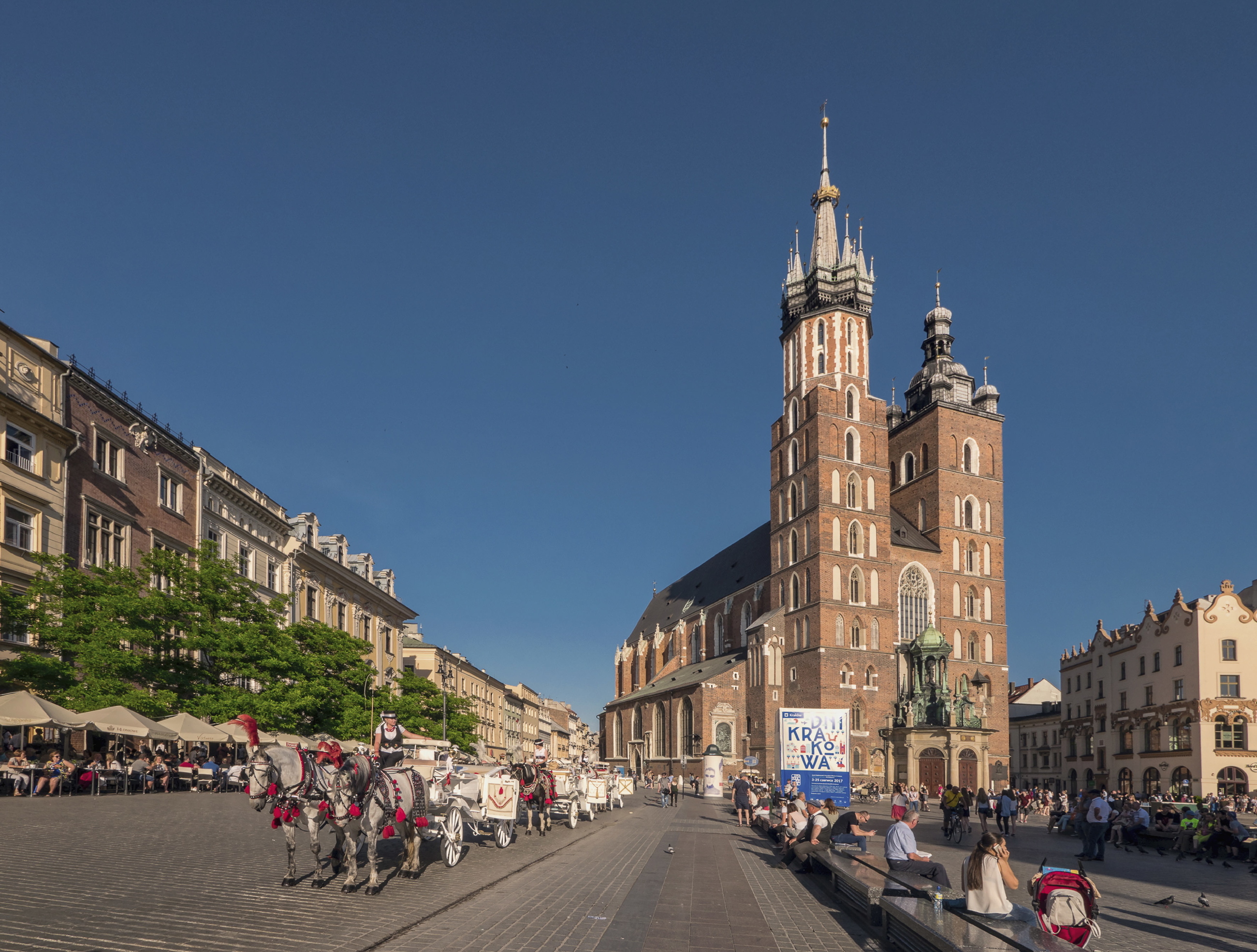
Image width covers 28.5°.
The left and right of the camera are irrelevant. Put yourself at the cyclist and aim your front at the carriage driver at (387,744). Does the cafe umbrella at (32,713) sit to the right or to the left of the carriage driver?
right

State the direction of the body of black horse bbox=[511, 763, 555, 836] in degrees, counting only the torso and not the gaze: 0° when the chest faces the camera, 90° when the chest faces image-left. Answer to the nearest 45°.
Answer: approximately 45°

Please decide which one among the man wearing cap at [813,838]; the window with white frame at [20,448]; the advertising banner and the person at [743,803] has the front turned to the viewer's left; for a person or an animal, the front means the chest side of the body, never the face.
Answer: the man wearing cap

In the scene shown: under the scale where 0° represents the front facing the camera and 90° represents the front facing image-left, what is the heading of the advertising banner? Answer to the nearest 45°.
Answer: approximately 0°

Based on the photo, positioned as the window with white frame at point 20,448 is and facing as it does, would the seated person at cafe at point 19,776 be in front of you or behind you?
in front

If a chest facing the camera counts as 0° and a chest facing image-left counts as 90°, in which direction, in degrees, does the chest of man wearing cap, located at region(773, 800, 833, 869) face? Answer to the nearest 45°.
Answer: approximately 90°
